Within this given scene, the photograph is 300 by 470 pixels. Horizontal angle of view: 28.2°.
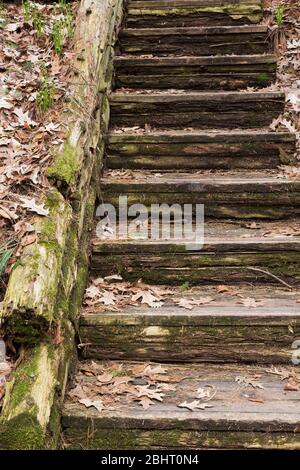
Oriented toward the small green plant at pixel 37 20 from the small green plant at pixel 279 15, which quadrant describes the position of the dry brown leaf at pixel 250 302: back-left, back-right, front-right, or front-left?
front-left

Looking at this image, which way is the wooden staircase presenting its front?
toward the camera

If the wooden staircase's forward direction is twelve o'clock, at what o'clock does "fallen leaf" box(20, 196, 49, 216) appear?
The fallen leaf is roughly at 2 o'clock from the wooden staircase.

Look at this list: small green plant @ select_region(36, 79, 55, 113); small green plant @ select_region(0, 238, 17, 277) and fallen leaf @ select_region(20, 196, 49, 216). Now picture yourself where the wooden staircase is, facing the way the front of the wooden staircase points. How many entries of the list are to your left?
0

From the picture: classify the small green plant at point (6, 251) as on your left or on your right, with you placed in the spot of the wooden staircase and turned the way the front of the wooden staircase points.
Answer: on your right

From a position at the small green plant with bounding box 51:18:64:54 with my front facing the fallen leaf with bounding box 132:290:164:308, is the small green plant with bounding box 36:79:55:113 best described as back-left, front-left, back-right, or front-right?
front-right

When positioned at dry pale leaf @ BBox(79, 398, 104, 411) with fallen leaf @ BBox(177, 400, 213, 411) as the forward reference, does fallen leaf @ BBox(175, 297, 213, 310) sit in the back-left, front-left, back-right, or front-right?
front-left

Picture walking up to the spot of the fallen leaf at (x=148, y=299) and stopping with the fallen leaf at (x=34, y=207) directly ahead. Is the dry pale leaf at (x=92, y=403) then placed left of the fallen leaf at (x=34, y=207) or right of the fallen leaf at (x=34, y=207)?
left

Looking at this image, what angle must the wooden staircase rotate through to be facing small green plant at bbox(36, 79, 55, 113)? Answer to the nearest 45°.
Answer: approximately 90° to its right
